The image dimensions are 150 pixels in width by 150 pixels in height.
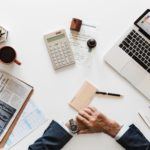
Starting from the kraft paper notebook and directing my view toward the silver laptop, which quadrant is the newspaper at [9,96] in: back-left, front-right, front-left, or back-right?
back-left

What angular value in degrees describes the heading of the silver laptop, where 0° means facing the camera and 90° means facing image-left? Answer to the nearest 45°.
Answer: approximately 45°

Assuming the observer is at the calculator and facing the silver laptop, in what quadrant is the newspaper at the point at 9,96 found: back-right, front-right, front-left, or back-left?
back-right
